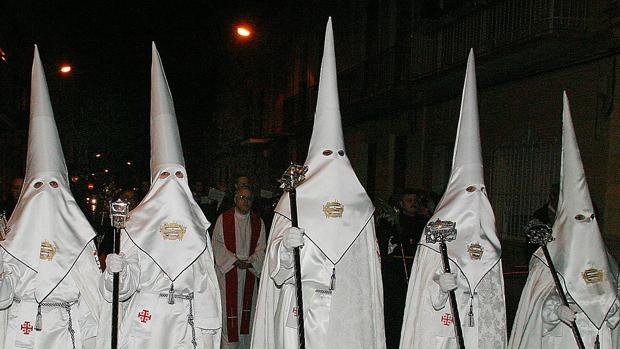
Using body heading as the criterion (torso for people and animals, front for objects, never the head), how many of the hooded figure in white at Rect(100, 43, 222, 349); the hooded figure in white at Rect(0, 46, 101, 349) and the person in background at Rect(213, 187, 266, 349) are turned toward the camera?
3

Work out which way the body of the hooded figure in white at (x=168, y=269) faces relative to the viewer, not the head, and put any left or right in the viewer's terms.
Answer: facing the viewer

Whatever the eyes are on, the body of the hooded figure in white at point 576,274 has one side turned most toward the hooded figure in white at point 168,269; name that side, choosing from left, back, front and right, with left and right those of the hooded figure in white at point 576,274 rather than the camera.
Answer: right

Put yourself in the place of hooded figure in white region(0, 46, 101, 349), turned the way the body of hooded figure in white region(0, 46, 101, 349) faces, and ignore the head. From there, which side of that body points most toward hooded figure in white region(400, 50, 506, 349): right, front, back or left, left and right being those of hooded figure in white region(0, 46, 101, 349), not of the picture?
left

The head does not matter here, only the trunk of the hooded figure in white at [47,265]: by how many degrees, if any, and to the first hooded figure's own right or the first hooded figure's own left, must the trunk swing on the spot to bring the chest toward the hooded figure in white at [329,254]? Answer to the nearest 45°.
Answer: approximately 90° to the first hooded figure's own left

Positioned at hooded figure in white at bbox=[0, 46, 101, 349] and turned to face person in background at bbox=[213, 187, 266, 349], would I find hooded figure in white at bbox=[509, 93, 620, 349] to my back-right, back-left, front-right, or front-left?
front-right

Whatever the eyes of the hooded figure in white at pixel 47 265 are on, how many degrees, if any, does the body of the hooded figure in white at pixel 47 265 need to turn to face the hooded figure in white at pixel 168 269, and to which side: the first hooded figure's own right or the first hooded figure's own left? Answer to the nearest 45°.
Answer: approximately 90° to the first hooded figure's own left

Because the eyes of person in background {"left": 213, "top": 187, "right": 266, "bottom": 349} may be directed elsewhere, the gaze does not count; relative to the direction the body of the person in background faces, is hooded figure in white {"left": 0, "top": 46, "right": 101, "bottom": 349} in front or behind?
in front

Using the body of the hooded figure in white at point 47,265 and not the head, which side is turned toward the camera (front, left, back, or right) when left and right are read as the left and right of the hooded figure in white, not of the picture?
front

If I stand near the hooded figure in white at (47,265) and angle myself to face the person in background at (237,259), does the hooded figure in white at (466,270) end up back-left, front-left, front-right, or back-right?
front-right

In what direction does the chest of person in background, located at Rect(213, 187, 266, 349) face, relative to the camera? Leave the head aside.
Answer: toward the camera

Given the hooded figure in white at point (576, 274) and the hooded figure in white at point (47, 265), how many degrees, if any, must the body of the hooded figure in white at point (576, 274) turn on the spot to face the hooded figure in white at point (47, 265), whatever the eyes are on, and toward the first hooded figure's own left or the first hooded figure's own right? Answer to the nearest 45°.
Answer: approximately 90° to the first hooded figure's own right

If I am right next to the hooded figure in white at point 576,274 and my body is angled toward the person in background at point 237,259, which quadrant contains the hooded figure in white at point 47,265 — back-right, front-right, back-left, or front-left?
front-left

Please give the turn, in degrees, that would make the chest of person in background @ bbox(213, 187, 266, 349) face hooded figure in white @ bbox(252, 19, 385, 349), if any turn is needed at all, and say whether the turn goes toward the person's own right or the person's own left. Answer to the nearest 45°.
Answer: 0° — they already face them
